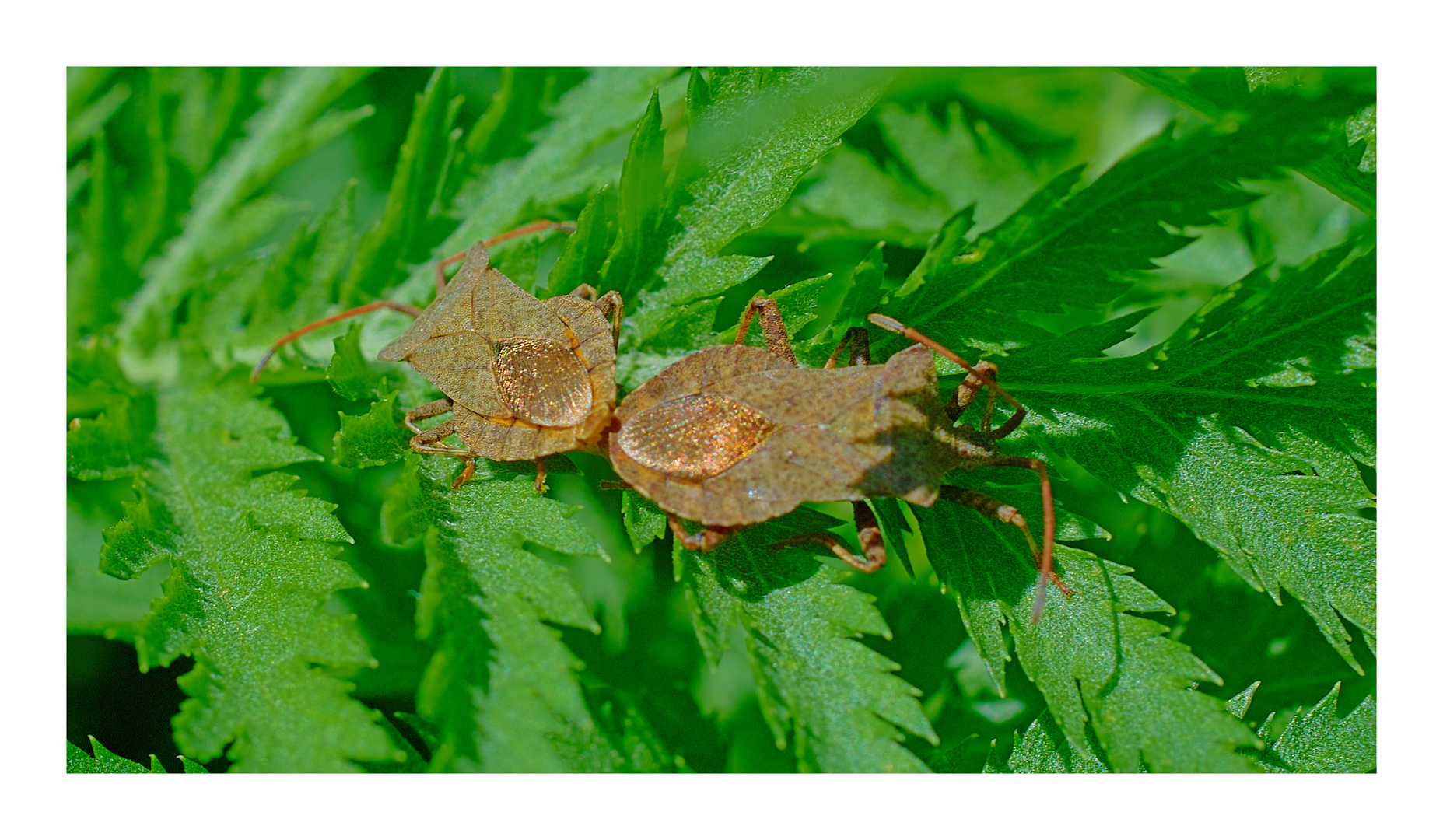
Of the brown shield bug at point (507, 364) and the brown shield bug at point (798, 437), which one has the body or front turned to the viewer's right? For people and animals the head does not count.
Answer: the brown shield bug at point (798, 437)

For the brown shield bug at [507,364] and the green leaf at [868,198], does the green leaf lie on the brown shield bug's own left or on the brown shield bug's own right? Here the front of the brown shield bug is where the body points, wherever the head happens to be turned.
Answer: on the brown shield bug's own right

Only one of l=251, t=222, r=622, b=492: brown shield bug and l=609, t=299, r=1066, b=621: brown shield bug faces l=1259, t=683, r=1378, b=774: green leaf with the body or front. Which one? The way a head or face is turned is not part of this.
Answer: l=609, t=299, r=1066, b=621: brown shield bug

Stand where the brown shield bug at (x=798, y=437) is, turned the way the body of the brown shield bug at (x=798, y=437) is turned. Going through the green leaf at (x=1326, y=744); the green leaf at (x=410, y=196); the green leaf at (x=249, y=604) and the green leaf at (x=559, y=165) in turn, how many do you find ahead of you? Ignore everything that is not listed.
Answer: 1

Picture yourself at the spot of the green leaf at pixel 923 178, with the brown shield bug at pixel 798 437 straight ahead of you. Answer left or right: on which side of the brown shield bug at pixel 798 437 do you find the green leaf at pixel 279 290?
right

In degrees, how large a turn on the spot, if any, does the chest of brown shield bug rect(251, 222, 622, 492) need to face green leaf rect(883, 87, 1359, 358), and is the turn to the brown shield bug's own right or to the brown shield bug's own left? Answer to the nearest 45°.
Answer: approximately 180°

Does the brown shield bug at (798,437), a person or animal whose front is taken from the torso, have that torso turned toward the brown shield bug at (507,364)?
no

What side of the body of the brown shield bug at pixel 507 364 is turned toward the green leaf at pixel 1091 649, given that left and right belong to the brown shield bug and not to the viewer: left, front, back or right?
back

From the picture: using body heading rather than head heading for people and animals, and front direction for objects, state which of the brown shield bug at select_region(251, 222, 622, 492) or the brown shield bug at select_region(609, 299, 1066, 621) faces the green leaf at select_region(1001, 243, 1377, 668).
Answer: the brown shield bug at select_region(609, 299, 1066, 621)

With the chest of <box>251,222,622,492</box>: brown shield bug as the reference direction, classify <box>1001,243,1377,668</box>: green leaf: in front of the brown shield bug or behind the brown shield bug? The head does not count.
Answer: behind

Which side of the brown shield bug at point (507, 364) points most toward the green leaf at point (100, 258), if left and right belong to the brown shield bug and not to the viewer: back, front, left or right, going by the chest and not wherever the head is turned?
front

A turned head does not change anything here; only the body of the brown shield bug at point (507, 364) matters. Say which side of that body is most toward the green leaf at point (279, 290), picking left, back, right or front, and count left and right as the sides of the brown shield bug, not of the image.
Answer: front

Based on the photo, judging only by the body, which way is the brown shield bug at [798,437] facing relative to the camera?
to the viewer's right

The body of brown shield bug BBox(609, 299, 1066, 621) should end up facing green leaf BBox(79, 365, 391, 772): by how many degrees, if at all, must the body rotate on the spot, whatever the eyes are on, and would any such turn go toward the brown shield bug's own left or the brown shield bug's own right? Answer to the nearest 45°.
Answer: approximately 135° to the brown shield bug's own right

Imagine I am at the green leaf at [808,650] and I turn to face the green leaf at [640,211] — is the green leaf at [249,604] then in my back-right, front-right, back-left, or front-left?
front-left

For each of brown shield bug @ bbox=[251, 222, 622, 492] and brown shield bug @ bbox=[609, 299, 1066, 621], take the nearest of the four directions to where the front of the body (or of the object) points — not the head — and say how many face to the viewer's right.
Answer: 1

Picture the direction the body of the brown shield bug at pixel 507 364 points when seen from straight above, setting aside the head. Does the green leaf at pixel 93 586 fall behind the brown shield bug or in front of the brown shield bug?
in front

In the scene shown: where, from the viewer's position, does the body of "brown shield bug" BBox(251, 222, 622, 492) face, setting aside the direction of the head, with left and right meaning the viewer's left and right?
facing away from the viewer and to the left of the viewer
